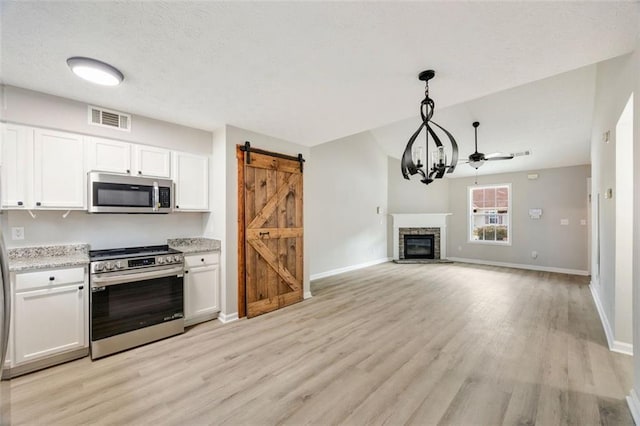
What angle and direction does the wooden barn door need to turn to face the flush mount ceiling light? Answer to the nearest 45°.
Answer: approximately 90° to its right

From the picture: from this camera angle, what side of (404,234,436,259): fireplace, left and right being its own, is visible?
front

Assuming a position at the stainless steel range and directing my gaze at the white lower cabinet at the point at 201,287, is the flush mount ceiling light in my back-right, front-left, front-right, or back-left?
back-right

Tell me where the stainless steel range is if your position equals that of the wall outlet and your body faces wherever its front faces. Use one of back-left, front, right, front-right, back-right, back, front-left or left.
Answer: front-left

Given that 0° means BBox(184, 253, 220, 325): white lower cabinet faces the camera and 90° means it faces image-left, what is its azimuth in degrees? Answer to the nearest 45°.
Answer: approximately 315°

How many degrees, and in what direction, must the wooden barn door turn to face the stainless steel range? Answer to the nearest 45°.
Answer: approximately 90° to its right

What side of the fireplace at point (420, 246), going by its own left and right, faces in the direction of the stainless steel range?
front

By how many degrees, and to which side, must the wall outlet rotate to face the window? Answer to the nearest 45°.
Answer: approximately 90° to its left

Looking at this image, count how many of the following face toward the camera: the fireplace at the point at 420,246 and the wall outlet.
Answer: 2

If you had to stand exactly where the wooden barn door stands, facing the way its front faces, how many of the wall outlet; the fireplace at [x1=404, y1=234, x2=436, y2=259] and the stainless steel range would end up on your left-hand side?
1

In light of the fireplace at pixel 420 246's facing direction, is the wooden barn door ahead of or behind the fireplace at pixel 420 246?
ahead

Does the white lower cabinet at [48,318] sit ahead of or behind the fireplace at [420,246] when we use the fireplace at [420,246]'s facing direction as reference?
ahead

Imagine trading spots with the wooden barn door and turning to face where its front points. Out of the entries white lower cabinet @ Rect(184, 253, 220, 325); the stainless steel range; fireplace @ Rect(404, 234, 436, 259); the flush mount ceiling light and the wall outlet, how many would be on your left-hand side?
1
